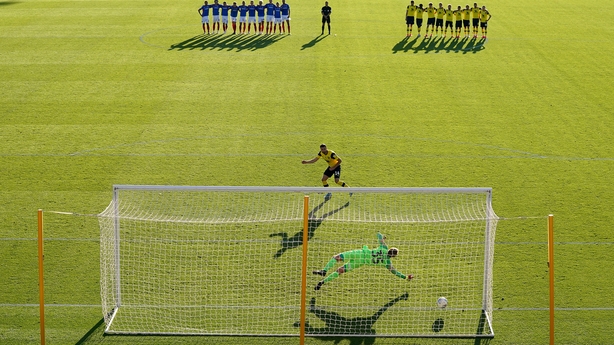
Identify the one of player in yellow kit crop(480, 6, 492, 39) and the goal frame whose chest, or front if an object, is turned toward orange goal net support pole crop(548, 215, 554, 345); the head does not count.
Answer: the player in yellow kit

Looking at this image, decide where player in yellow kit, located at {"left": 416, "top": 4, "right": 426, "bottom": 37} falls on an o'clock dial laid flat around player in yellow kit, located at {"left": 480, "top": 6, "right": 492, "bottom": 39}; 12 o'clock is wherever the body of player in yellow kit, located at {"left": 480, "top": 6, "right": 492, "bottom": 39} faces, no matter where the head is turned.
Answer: player in yellow kit, located at {"left": 416, "top": 4, "right": 426, "bottom": 37} is roughly at 3 o'clock from player in yellow kit, located at {"left": 480, "top": 6, "right": 492, "bottom": 39}.

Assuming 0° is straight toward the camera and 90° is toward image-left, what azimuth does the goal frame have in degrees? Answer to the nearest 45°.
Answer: approximately 180°

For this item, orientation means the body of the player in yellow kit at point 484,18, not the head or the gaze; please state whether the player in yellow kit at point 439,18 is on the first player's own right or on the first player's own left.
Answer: on the first player's own right

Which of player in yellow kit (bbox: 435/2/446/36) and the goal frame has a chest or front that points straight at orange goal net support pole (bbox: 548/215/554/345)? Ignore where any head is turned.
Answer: the player in yellow kit

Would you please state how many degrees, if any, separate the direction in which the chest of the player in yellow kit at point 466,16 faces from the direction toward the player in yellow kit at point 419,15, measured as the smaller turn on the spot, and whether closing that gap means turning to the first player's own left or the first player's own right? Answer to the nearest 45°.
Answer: approximately 90° to the first player's own right

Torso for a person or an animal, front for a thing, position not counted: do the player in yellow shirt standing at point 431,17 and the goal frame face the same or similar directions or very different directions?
very different directions

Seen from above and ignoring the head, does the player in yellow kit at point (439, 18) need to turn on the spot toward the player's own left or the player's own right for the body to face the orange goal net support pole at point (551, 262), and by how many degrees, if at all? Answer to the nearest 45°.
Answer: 0° — they already face it

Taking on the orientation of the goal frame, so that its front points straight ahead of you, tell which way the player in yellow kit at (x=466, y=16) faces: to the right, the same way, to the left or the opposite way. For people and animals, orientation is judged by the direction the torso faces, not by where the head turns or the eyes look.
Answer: the opposite way

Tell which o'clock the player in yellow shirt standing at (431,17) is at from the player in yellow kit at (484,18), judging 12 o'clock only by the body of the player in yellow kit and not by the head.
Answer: The player in yellow shirt standing is roughly at 3 o'clock from the player in yellow kit.

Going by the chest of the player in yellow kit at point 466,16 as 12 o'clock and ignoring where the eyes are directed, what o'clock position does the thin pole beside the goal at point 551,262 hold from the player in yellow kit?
The thin pole beside the goal is roughly at 12 o'clock from the player in yellow kit.

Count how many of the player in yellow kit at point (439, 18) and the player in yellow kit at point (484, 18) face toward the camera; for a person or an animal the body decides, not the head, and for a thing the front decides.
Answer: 2

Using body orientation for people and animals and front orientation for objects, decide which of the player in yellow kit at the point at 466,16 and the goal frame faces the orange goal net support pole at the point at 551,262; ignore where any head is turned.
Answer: the player in yellow kit
